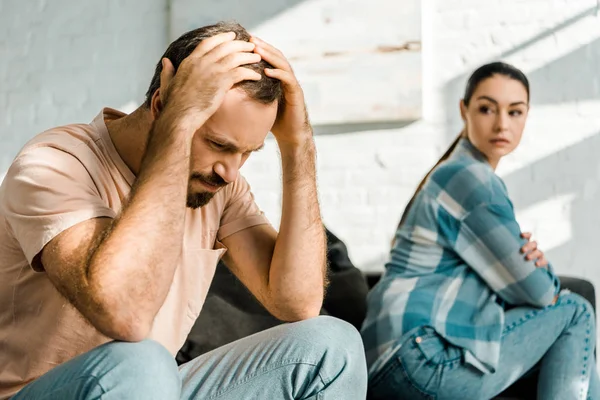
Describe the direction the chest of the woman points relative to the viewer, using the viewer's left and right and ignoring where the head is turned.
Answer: facing to the right of the viewer

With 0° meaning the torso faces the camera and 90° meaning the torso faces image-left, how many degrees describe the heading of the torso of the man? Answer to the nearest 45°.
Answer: approximately 315°

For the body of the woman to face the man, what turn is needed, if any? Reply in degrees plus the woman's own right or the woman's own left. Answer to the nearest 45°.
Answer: approximately 135° to the woman's own right

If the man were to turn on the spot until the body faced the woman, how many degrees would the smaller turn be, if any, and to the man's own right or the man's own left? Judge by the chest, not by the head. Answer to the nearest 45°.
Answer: approximately 90° to the man's own left

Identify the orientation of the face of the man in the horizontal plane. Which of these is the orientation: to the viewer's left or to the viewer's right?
to the viewer's right

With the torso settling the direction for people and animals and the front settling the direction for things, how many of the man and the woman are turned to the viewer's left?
0
